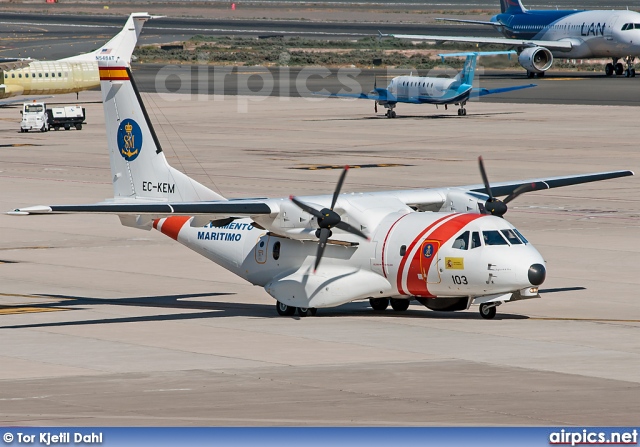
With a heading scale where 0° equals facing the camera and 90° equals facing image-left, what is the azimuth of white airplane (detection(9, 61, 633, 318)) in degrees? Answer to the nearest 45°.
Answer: approximately 315°
